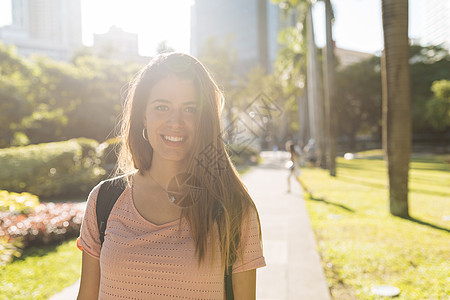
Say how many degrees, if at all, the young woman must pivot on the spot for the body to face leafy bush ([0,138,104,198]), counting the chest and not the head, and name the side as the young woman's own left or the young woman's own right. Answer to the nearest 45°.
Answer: approximately 180°

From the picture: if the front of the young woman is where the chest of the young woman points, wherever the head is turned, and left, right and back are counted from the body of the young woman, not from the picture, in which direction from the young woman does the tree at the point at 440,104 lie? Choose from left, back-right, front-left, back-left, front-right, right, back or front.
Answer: back-left

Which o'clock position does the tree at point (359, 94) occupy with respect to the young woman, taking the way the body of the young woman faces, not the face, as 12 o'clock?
The tree is roughly at 7 o'clock from the young woman.

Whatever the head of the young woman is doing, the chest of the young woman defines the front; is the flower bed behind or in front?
behind

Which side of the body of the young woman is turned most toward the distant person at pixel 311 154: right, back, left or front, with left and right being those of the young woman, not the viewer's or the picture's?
back

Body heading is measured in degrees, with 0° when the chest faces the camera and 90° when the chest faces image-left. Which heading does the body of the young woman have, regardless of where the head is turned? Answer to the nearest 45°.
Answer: approximately 0°
